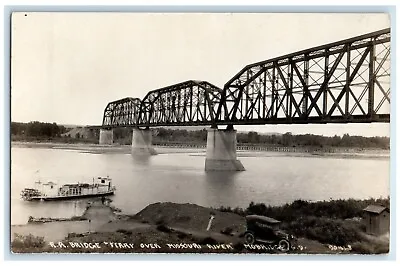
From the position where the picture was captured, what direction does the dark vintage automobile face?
facing the viewer and to the right of the viewer
